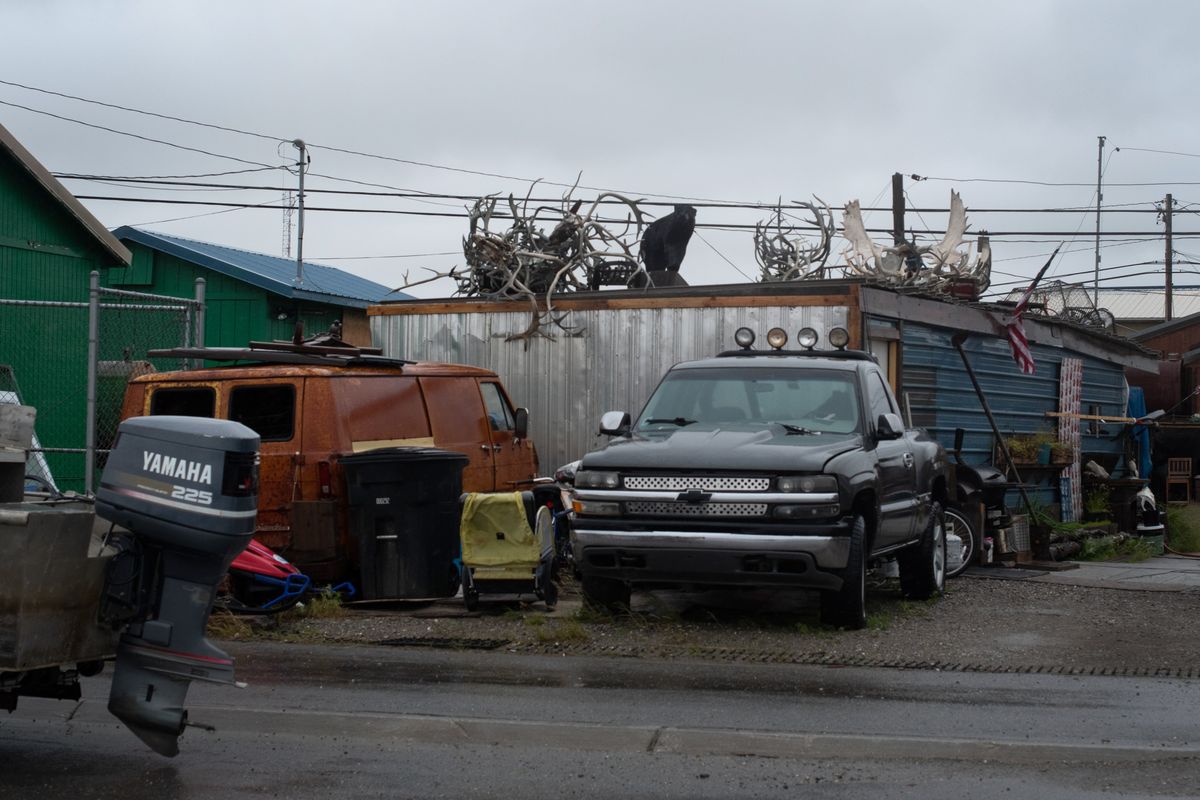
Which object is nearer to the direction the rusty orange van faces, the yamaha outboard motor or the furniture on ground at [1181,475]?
the furniture on ground

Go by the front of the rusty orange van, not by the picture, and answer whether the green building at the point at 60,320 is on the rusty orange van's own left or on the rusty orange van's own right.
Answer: on the rusty orange van's own left

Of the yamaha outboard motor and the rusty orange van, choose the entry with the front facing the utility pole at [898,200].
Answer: the rusty orange van

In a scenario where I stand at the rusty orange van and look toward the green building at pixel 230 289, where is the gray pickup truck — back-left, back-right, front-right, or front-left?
back-right

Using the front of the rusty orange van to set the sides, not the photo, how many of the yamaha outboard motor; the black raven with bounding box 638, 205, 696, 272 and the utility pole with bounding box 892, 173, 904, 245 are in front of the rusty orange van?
2

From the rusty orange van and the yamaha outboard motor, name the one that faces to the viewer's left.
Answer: the yamaha outboard motor

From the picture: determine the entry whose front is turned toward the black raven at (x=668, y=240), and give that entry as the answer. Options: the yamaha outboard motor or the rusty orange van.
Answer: the rusty orange van

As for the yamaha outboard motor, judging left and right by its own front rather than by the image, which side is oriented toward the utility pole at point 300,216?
right

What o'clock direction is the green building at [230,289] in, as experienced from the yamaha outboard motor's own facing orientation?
The green building is roughly at 3 o'clock from the yamaha outboard motor.

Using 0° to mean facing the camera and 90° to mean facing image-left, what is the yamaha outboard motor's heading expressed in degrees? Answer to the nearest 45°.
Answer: approximately 90°

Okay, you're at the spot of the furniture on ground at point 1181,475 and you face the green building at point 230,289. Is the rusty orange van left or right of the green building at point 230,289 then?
left
